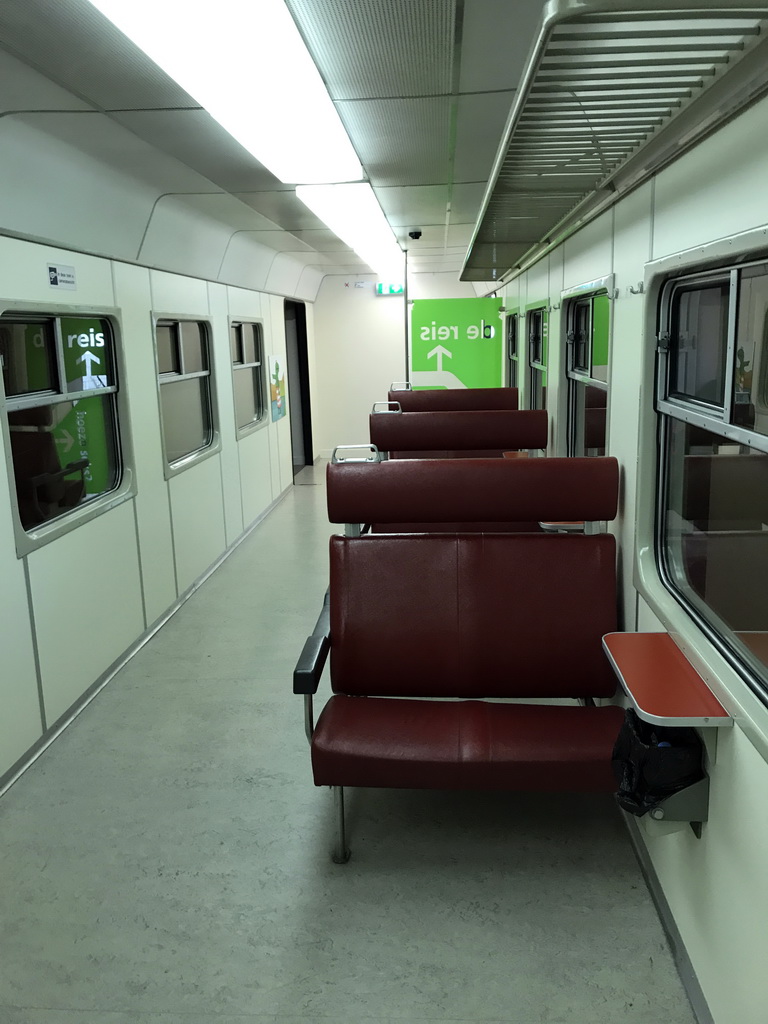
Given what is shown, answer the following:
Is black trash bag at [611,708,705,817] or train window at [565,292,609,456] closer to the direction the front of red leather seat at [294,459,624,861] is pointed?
the black trash bag

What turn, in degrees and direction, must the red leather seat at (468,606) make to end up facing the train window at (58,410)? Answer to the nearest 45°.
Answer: approximately 135° to its right

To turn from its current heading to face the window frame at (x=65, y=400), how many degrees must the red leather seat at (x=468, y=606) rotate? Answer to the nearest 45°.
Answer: approximately 135° to its right

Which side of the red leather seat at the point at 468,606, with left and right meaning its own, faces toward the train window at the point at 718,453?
left

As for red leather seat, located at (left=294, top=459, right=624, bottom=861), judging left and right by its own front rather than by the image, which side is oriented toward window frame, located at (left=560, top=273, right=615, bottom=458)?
back

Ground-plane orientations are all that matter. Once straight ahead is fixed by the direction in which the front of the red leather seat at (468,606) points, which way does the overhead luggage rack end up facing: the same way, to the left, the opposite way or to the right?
to the right

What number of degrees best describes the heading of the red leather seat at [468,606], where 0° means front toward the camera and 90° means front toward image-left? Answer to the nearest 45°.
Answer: approximately 0°

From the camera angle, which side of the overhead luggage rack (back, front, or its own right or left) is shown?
left

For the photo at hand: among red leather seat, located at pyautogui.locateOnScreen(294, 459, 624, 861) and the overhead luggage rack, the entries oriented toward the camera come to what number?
1

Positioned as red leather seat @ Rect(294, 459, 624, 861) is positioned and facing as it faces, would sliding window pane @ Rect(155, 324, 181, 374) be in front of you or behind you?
behind

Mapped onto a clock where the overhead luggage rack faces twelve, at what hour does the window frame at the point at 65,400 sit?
The window frame is roughly at 1 o'clock from the overhead luggage rack.

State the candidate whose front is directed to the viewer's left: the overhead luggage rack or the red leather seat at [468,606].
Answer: the overhead luggage rack

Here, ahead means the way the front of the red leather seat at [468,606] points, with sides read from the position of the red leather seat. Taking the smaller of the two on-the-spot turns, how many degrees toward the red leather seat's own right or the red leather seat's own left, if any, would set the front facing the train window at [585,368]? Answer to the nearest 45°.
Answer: approximately 180°

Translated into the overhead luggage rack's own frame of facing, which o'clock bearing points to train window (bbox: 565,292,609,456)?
The train window is roughly at 3 o'clock from the overhead luggage rack.

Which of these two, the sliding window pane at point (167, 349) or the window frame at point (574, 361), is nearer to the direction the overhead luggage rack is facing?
the sliding window pane

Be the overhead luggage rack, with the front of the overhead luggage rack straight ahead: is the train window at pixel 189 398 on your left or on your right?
on your right
